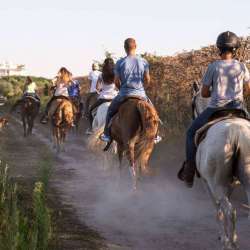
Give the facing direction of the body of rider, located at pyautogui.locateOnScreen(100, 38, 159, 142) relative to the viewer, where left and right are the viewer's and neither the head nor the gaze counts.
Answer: facing away from the viewer

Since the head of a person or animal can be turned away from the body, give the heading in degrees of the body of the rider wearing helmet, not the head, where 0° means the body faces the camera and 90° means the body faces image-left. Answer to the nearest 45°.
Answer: approximately 180°

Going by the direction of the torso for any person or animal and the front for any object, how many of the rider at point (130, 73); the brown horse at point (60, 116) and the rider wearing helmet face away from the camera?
3

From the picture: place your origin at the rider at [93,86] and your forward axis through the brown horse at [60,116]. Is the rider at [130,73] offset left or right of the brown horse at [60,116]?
left

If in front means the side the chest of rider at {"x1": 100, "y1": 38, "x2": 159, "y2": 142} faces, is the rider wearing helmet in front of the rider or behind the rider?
behind

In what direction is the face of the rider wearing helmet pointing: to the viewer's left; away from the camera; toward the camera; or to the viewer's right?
away from the camera

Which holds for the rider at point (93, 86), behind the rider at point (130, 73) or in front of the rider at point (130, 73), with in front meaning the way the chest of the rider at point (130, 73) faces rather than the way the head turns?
in front

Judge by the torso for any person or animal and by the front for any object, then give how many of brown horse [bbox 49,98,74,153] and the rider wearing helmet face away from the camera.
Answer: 2

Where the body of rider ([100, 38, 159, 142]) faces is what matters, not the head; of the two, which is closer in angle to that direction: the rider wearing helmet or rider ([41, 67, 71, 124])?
the rider

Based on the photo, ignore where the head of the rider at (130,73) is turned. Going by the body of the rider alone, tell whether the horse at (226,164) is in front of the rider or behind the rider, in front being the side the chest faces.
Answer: behind

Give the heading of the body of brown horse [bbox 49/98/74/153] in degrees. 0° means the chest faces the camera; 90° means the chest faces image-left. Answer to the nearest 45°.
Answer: approximately 180°

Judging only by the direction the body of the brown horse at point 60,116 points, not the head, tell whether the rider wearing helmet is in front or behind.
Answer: behind
